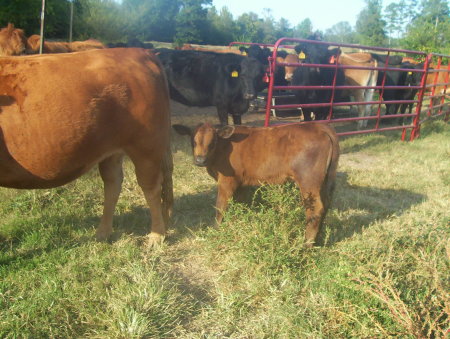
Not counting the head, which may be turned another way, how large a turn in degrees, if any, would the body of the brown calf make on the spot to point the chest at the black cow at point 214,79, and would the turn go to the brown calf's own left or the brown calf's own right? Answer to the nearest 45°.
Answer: approximately 90° to the brown calf's own right

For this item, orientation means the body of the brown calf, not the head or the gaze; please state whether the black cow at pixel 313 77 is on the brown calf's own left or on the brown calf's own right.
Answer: on the brown calf's own right

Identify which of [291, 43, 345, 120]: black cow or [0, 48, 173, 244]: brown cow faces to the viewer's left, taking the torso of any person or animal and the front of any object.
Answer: the brown cow

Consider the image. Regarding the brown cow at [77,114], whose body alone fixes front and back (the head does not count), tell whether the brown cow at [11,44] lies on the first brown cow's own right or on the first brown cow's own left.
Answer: on the first brown cow's own right

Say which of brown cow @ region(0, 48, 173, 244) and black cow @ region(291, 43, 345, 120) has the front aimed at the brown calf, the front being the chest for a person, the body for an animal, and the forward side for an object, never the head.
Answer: the black cow

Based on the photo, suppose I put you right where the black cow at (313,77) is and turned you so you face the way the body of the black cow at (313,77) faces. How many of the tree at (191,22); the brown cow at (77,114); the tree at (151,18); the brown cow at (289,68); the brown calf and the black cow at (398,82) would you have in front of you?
2

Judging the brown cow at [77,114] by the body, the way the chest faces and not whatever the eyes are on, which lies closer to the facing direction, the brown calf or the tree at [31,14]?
the tree

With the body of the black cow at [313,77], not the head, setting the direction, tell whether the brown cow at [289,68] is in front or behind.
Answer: behind

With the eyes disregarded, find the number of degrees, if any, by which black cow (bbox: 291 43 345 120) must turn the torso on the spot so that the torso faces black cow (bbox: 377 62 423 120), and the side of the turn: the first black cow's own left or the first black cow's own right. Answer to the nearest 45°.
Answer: approximately 135° to the first black cow's own left

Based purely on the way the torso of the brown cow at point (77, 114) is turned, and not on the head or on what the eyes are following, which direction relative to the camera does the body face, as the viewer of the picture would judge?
to the viewer's left

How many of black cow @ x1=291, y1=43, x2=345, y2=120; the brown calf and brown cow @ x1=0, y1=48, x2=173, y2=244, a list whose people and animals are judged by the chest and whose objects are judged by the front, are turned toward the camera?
1

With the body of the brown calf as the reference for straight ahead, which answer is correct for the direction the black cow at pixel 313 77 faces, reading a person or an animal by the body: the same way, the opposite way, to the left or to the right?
to the left

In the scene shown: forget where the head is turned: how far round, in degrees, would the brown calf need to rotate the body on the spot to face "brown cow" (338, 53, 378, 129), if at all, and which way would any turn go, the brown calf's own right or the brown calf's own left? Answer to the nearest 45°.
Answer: approximately 90° to the brown calf's own right

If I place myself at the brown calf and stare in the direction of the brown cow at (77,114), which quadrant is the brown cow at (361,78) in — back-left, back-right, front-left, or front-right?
back-right

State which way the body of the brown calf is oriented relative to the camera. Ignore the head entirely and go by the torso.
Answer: to the viewer's left
